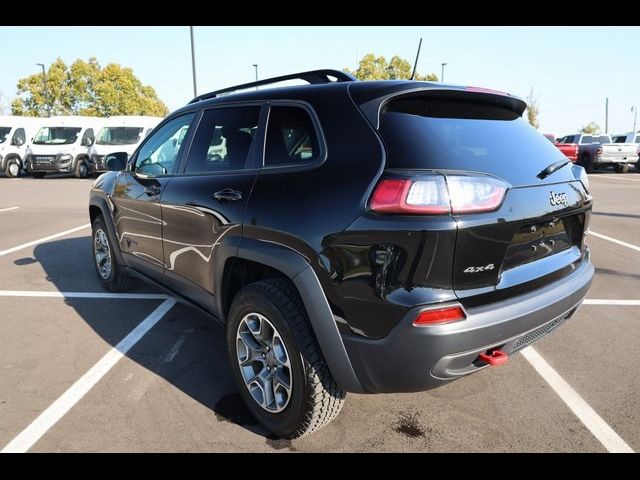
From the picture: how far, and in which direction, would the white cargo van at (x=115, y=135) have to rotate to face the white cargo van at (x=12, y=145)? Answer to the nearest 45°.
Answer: approximately 90° to its right

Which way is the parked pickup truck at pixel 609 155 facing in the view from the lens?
facing away from the viewer and to the left of the viewer

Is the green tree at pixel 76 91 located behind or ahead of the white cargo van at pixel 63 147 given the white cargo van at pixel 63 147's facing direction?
behind

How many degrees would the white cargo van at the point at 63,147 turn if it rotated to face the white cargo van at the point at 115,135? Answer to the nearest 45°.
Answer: approximately 90° to its left

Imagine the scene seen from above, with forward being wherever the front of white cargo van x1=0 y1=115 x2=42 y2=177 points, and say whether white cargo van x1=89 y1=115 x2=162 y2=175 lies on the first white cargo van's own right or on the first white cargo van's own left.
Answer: on the first white cargo van's own left

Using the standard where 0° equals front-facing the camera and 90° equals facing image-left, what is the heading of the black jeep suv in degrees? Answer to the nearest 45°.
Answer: approximately 135°

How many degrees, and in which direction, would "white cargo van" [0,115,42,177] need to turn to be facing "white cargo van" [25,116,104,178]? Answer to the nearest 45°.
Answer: approximately 90° to its left
